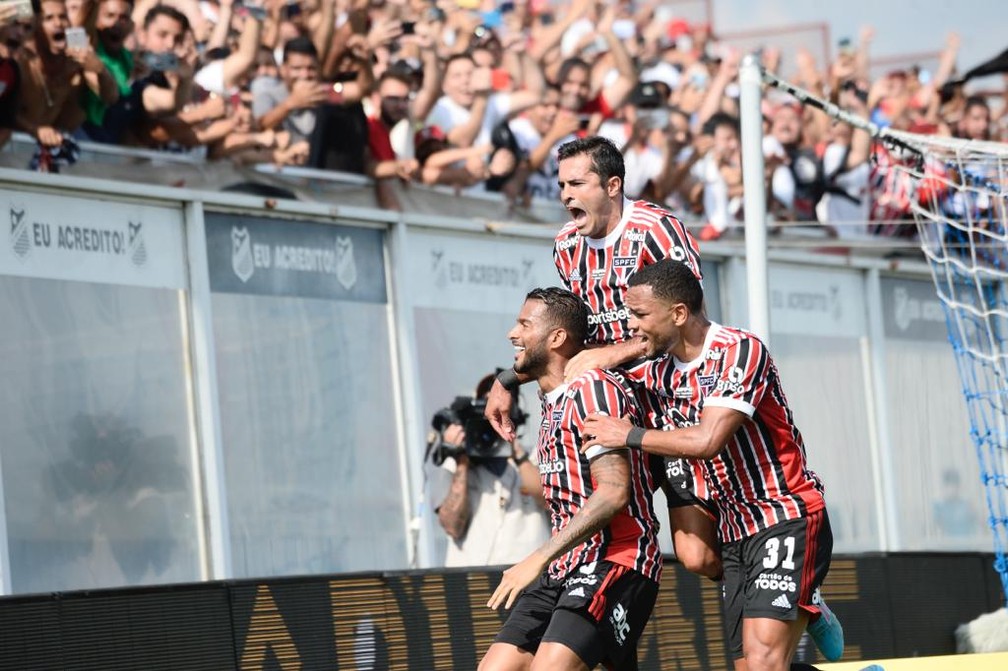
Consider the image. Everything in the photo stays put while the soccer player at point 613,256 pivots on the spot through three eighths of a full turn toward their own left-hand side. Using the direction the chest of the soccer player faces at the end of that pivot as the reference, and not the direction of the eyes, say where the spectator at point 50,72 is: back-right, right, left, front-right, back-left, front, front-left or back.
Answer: back-left

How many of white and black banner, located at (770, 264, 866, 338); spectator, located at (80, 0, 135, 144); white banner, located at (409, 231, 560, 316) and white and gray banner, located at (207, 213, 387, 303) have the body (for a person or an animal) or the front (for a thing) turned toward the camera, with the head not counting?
4

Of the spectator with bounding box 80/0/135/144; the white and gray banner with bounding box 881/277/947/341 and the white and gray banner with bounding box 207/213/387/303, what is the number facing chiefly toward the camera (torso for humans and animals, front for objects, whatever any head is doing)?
3

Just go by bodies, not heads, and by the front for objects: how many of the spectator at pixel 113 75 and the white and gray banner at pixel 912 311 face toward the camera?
2

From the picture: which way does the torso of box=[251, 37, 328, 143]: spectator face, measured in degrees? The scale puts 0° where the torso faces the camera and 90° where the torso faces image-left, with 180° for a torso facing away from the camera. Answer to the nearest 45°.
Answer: approximately 315°

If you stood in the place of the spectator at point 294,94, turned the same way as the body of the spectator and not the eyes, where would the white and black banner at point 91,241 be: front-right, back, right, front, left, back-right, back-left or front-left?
right

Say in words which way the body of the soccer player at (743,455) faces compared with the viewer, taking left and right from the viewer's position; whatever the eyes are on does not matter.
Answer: facing the viewer and to the left of the viewer

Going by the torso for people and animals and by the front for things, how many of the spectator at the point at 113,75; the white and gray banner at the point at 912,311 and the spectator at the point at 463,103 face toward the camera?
3

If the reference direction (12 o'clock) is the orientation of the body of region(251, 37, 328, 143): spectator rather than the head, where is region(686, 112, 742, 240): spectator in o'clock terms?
region(686, 112, 742, 240): spectator is roughly at 9 o'clock from region(251, 37, 328, 143): spectator.

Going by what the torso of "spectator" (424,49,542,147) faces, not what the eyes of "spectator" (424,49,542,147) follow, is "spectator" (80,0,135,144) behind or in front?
in front

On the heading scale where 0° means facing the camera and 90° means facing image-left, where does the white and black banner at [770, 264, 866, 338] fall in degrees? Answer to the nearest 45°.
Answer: approximately 0°

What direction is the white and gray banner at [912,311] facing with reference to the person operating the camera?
facing the viewer

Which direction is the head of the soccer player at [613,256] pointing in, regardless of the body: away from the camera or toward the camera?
toward the camera
